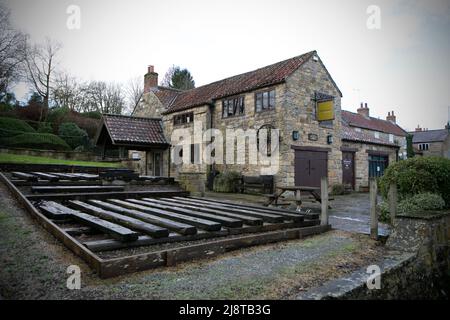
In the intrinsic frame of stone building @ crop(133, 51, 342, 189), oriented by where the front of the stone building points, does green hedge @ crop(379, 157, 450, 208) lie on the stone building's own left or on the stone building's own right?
on the stone building's own left

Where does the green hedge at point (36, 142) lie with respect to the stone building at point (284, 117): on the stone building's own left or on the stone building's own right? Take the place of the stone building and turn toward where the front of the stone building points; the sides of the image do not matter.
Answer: on the stone building's own right

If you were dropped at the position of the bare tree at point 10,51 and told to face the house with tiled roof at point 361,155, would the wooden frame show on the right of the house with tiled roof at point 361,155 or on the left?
right

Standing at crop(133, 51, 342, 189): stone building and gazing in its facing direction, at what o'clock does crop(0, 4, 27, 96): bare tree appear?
The bare tree is roughly at 5 o'clock from the stone building.

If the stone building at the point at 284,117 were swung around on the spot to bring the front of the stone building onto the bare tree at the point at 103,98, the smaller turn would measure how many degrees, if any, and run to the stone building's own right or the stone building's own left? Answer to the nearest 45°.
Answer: approximately 90° to the stone building's own right

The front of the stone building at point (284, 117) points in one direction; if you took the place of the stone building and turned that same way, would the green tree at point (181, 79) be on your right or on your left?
on your right

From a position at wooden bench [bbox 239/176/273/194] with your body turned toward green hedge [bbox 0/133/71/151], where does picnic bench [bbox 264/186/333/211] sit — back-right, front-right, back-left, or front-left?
back-left

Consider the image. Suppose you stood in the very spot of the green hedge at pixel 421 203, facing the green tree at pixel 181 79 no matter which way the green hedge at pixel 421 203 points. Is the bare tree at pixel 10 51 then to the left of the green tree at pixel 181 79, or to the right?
left

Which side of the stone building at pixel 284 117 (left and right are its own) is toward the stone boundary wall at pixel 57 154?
right

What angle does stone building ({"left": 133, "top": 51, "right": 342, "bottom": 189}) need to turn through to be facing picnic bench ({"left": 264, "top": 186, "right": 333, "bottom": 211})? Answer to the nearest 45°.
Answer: approximately 45° to its left

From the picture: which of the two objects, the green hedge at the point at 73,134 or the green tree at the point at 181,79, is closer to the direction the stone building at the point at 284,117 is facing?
the green hedge

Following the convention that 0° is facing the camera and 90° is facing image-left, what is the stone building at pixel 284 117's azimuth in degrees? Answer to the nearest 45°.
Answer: approximately 315°
